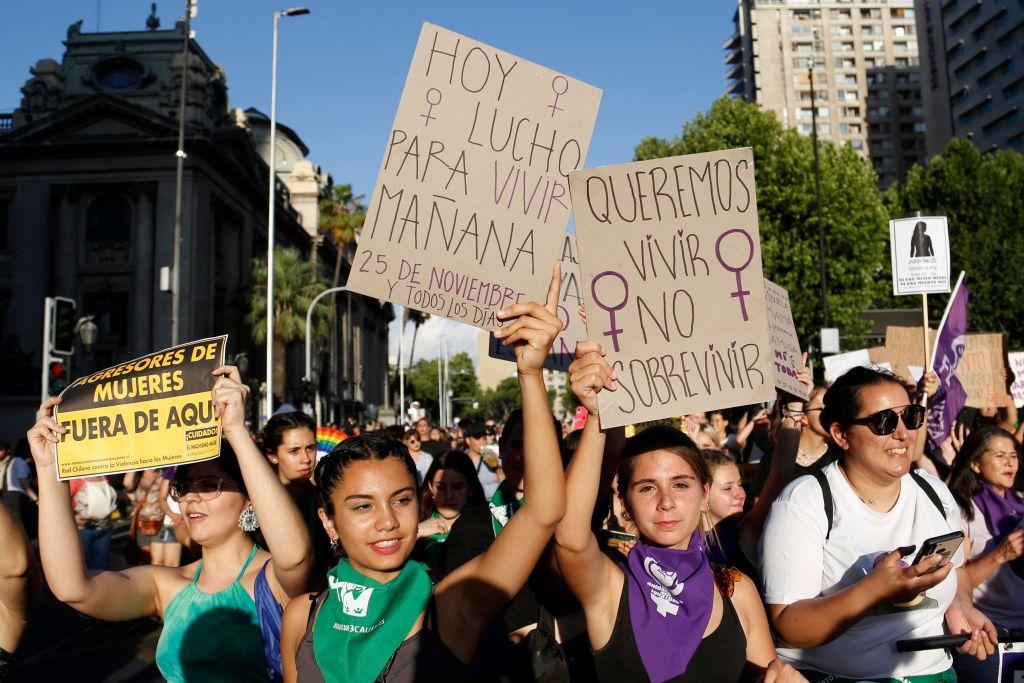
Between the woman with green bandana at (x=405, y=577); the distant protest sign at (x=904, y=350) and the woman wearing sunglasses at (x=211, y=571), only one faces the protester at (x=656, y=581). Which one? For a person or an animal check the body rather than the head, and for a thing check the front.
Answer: the distant protest sign

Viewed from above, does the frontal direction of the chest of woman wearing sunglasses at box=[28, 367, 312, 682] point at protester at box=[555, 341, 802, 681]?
no

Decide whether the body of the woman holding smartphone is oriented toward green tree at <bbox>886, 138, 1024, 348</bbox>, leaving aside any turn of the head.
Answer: no

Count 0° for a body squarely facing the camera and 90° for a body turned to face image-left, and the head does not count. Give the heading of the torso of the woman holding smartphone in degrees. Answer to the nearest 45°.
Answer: approximately 315°

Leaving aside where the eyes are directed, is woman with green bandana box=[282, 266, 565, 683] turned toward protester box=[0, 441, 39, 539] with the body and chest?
no

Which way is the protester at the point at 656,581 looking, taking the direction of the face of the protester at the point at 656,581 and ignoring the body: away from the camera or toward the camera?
toward the camera

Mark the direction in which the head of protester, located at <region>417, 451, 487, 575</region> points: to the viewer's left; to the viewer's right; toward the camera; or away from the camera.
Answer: toward the camera

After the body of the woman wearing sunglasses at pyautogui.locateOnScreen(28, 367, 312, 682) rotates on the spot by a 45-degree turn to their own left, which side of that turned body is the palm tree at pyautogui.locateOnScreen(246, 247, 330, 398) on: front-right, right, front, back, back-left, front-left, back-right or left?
back

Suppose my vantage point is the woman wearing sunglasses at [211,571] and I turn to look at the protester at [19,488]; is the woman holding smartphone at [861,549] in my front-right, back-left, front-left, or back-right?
back-right

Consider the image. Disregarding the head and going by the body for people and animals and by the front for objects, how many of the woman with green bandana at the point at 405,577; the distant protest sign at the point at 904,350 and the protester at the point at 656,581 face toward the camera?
3

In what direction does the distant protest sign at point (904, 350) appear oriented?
toward the camera

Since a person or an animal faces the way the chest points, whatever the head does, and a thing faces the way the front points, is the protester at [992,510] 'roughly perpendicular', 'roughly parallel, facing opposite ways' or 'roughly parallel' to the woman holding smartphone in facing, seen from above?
roughly parallel

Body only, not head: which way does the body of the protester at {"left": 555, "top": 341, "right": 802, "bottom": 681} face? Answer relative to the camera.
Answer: toward the camera

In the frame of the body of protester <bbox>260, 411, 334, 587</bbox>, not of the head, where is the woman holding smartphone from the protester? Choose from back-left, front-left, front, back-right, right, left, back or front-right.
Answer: front

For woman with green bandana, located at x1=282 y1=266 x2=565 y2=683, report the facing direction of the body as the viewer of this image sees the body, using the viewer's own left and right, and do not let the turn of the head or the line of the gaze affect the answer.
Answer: facing the viewer

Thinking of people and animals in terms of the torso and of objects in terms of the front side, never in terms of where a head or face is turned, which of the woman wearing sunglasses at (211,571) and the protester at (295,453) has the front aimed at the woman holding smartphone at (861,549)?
the protester

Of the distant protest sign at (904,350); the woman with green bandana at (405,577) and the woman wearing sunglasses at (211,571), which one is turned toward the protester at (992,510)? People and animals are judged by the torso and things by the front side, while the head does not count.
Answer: the distant protest sign

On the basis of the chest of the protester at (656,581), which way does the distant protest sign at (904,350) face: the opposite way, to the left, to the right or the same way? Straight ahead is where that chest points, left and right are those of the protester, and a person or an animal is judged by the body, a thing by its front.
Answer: the same way

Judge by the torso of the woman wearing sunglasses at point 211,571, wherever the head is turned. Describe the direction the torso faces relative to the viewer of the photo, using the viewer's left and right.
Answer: facing the viewer and to the left of the viewer

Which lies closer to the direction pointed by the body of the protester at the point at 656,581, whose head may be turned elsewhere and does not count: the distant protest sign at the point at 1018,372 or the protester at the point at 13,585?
the protester
